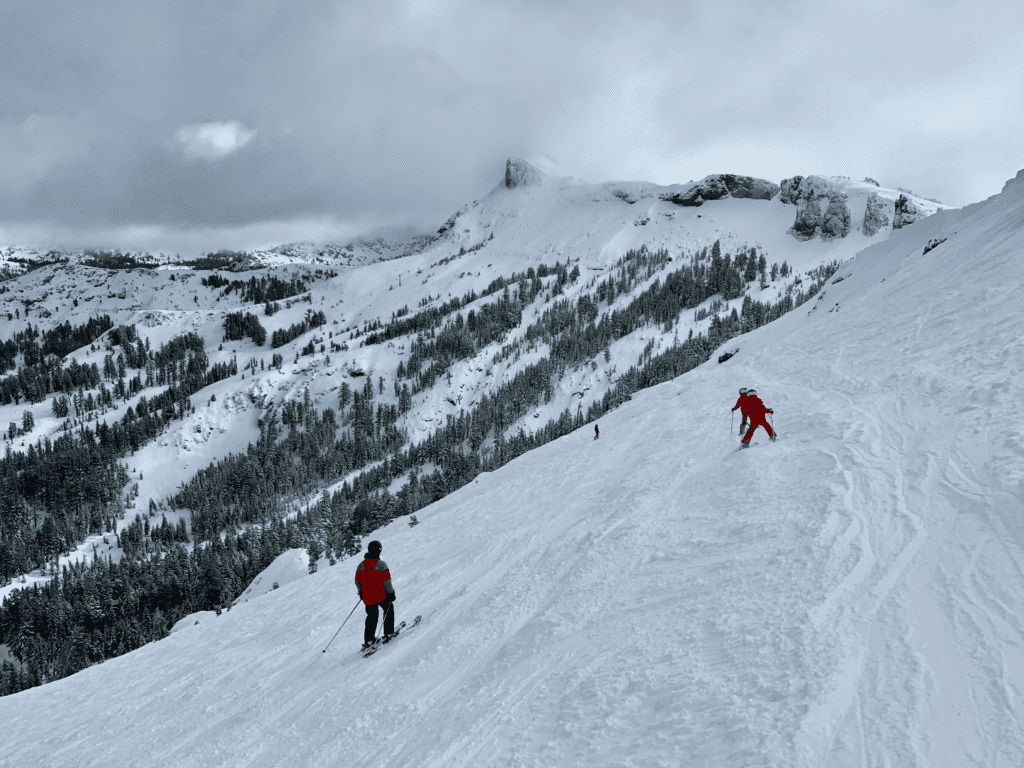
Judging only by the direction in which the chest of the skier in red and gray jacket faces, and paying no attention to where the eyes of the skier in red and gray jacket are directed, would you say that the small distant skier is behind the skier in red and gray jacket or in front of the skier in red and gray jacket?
in front

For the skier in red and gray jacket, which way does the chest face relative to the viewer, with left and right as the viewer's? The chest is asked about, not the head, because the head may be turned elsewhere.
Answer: facing away from the viewer and to the right of the viewer
